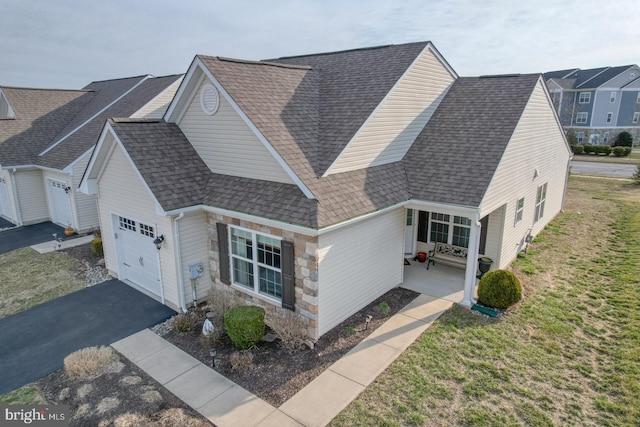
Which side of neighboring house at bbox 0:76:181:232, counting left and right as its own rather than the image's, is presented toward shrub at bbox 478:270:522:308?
left

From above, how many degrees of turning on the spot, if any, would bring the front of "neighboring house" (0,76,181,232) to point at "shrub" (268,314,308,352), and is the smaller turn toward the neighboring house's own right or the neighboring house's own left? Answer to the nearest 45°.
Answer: approximately 45° to the neighboring house's own left

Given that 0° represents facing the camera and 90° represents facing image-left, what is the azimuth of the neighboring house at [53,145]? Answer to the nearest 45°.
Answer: approximately 45°

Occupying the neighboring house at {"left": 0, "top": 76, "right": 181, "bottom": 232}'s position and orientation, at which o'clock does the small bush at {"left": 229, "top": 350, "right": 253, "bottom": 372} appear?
The small bush is roughly at 10 o'clock from the neighboring house.

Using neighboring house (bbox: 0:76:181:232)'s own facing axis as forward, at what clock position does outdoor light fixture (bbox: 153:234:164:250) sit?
The outdoor light fixture is roughly at 10 o'clock from the neighboring house.

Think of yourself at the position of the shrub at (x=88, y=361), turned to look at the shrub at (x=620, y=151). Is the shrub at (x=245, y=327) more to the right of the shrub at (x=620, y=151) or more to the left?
right

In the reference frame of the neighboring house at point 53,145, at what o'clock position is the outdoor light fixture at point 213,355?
The outdoor light fixture is roughly at 10 o'clock from the neighboring house.

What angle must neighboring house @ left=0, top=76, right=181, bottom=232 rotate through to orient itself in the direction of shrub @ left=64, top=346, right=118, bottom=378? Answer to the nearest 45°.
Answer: approximately 45° to its left

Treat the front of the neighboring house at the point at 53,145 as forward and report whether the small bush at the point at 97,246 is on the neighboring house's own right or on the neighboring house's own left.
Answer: on the neighboring house's own left

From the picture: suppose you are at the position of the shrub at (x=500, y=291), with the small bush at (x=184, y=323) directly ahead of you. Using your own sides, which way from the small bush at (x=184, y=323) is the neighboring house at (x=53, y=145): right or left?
right
